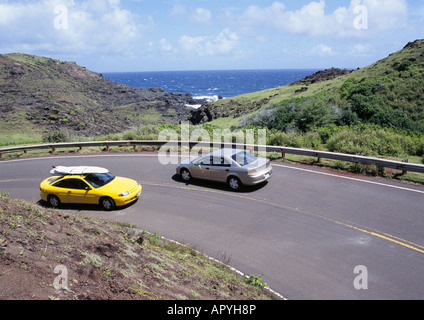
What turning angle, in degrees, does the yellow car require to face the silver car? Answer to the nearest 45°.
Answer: approximately 45° to its left

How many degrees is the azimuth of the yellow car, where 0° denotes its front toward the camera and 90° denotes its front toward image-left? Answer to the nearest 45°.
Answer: approximately 315°
